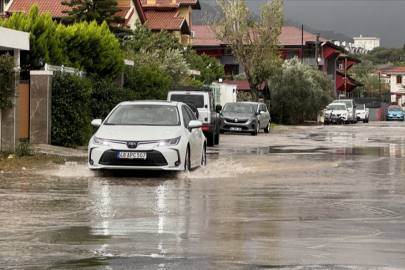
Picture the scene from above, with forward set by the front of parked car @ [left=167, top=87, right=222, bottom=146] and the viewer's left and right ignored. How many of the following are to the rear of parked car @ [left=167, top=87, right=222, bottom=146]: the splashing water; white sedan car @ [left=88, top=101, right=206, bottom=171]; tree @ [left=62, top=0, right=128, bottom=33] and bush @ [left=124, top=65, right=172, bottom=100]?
2
